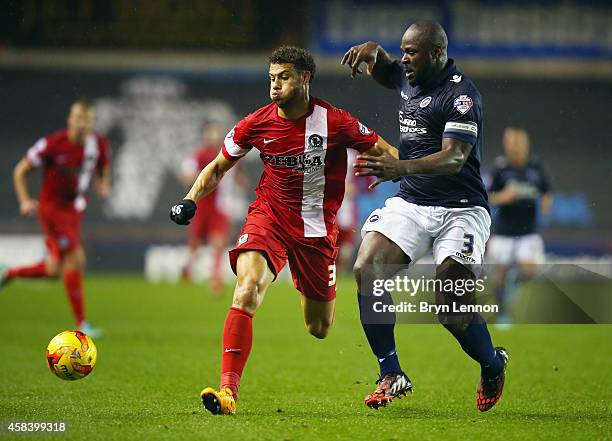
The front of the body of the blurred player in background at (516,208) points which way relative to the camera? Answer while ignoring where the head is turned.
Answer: toward the camera

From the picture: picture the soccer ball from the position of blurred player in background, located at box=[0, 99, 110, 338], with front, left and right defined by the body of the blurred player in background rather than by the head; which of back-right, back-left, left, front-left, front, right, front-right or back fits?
front-right

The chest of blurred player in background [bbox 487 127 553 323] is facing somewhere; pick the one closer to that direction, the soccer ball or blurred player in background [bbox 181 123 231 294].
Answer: the soccer ball

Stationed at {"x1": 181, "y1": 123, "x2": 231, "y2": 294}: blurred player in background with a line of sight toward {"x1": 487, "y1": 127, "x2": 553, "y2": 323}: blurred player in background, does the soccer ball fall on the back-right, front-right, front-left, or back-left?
front-right

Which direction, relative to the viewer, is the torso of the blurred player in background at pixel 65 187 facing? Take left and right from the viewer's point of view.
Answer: facing the viewer and to the right of the viewer

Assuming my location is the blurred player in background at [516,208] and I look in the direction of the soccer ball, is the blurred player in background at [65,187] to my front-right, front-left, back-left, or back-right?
front-right

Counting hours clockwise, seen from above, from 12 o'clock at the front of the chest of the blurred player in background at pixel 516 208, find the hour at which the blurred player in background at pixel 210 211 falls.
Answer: the blurred player in background at pixel 210 211 is roughly at 4 o'clock from the blurred player in background at pixel 516 208.

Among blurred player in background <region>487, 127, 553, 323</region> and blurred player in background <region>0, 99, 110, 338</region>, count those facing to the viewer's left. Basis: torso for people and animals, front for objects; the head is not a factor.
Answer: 0

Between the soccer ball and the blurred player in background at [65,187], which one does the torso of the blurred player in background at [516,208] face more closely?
the soccer ball
